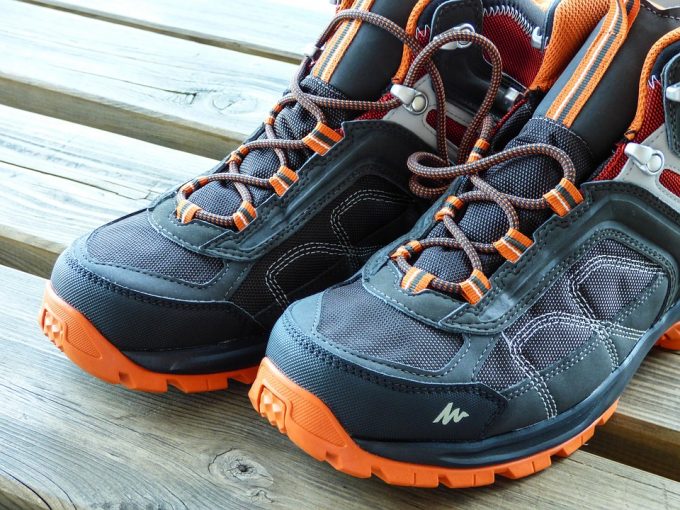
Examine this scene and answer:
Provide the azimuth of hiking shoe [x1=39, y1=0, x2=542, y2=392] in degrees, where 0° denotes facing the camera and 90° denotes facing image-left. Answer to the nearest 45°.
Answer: approximately 45°

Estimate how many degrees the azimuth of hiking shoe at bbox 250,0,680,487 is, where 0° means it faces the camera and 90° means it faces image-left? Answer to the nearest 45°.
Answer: approximately 45°
